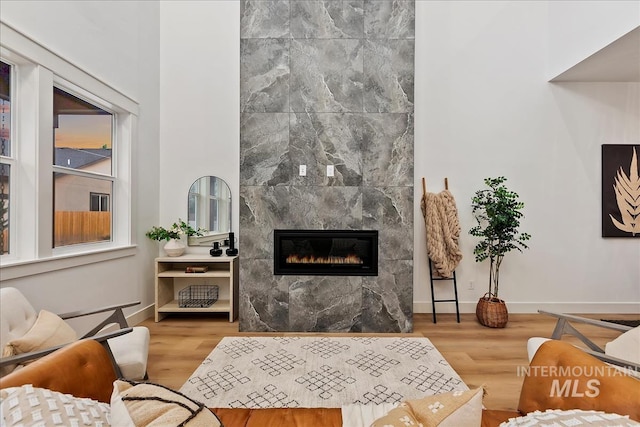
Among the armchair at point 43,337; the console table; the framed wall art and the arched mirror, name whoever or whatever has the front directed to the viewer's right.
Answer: the armchair

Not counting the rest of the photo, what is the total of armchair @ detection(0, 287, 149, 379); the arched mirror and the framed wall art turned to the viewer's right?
1

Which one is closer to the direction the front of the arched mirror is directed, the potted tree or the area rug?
the area rug

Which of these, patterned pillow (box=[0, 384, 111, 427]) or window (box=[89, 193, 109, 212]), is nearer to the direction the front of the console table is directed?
the patterned pillow

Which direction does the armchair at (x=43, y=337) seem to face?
to the viewer's right

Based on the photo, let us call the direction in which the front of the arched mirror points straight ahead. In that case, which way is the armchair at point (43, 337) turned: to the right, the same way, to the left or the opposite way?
to the left

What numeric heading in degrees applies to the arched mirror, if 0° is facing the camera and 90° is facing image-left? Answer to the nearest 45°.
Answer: approximately 0°
